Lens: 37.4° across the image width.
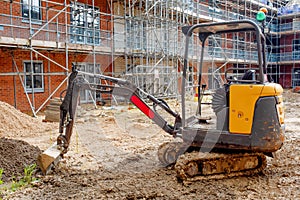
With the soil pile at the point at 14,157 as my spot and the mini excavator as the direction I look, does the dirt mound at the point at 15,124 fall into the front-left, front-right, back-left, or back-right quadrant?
back-left

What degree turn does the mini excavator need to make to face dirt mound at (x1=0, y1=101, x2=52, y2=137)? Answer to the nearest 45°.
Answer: approximately 45° to its right

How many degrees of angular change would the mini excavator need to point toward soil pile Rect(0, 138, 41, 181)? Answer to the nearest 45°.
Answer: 0° — it already faces it

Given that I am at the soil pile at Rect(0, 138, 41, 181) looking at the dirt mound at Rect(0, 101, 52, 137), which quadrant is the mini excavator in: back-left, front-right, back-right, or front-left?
back-right

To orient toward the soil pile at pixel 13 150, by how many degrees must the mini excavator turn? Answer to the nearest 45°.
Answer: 0° — it already faces it

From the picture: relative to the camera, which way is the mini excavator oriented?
to the viewer's left
